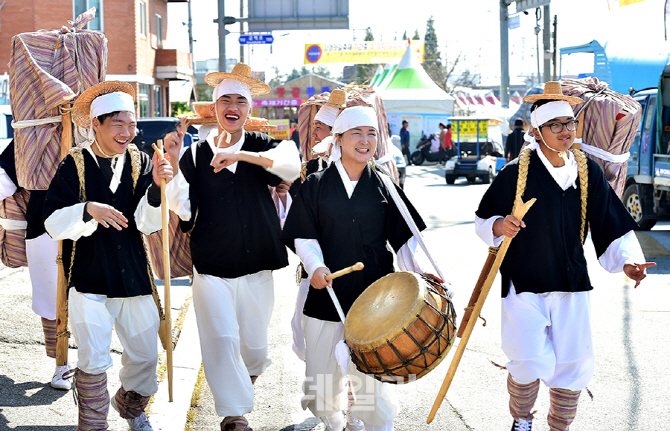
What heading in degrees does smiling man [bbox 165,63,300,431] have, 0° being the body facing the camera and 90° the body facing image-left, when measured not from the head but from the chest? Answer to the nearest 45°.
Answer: approximately 0°

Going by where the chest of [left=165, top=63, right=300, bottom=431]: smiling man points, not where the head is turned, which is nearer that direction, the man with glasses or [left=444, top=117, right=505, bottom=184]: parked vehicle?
the man with glasses

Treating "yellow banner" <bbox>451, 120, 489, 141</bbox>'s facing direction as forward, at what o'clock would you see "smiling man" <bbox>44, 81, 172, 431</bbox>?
The smiling man is roughly at 12 o'clock from the yellow banner.

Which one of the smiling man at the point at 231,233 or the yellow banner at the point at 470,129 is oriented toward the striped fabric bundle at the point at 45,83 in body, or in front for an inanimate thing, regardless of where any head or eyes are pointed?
the yellow banner

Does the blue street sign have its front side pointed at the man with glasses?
yes

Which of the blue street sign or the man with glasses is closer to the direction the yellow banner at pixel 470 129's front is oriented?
the man with glasses

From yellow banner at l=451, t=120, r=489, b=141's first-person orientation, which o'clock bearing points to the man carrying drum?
The man carrying drum is roughly at 12 o'clock from the yellow banner.

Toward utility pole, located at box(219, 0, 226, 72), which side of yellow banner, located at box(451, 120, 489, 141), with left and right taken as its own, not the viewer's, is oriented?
right
